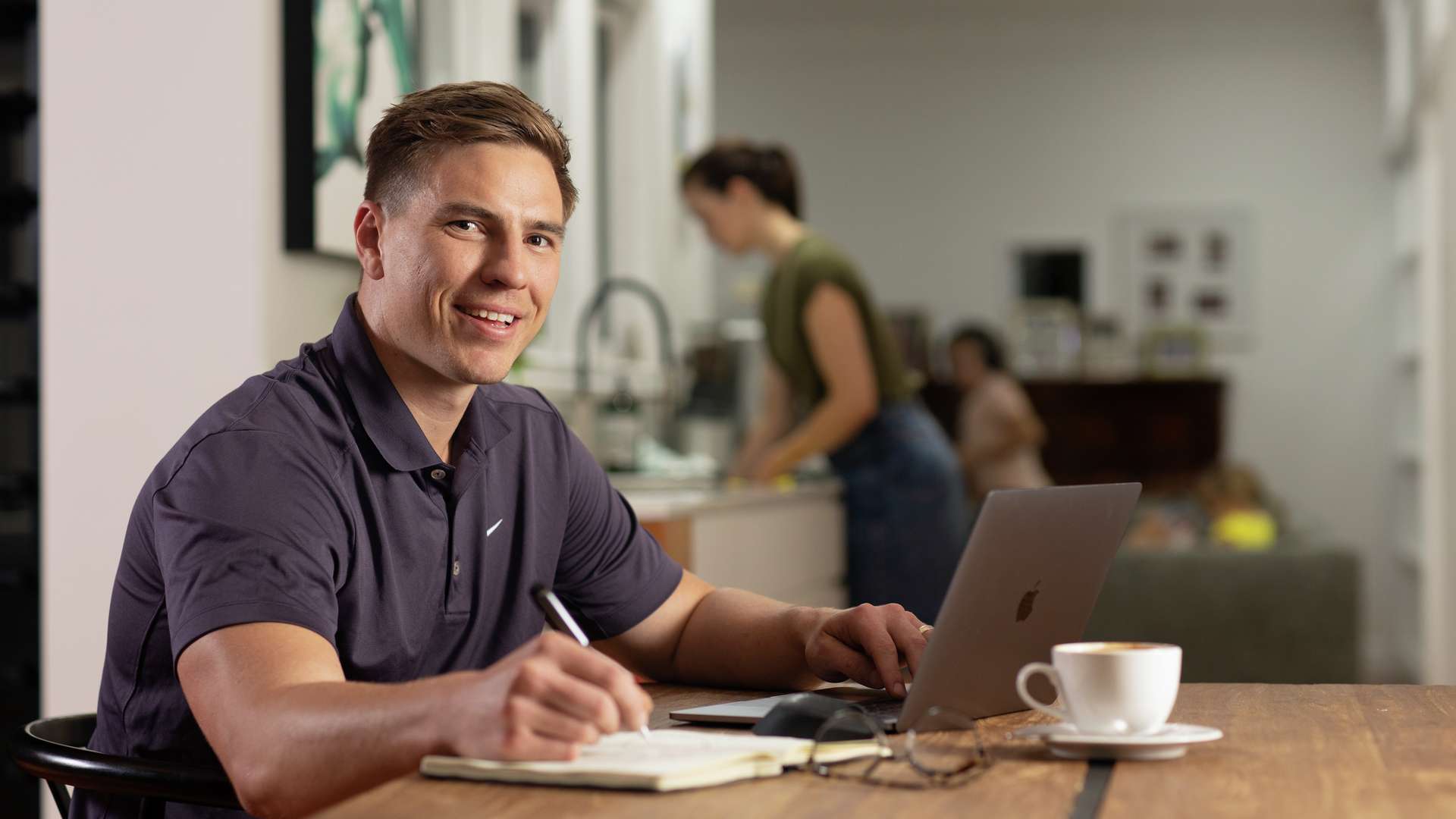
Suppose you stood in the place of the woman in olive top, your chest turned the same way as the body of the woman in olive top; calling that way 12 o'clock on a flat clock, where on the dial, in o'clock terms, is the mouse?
The mouse is roughly at 9 o'clock from the woman in olive top.

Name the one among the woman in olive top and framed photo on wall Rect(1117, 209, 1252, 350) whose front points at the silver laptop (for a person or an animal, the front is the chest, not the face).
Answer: the framed photo on wall

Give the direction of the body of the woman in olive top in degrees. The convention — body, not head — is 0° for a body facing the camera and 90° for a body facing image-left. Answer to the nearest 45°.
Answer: approximately 90°

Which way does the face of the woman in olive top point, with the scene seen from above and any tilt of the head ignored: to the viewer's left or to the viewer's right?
to the viewer's left

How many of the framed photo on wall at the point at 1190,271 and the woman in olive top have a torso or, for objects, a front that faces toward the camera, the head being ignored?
1

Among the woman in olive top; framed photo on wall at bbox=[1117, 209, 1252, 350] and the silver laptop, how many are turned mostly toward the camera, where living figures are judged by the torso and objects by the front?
1

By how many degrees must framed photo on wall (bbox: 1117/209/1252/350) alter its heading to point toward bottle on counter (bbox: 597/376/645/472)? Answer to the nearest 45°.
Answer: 0° — it already faces it

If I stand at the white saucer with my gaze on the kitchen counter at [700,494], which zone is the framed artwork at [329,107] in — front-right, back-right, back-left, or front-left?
front-left

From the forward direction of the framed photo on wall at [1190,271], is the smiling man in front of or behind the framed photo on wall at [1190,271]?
in front

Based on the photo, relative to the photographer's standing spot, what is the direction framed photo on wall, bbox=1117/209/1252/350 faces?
facing the viewer

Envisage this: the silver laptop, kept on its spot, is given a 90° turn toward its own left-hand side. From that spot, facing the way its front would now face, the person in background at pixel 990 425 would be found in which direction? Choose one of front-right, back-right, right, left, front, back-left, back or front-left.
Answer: back-right

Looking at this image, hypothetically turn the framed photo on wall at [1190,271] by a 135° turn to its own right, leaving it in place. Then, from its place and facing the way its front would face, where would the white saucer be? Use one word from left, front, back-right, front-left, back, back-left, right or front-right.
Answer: back-left

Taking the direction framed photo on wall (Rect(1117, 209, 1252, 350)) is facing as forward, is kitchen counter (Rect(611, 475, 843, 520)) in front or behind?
in front

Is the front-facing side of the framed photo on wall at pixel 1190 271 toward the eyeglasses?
yes

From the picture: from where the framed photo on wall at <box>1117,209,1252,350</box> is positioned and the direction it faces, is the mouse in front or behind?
in front

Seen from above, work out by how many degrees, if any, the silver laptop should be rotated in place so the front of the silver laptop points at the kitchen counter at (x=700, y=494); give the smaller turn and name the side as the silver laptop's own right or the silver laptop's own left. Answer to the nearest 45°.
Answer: approximately 45° to the silver laptop's own right

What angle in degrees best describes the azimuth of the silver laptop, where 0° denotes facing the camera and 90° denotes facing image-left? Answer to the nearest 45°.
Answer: approximately 135°
